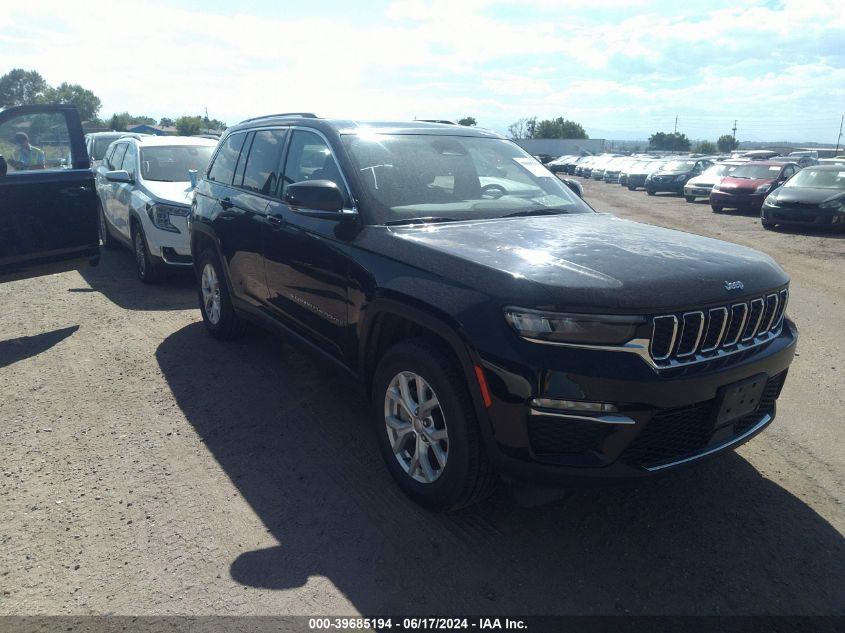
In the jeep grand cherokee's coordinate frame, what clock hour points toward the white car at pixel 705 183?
The white car is roughly at 8 o'clock from the jeep grand cherokee.

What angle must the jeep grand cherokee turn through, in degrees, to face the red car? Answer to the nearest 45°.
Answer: approximately 90° to its left

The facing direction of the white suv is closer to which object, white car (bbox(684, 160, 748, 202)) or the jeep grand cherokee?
the jeep grand cherokee

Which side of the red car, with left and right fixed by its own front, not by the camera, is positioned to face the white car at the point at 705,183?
right

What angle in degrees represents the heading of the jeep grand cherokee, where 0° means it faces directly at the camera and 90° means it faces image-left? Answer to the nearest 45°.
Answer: approximately 315°

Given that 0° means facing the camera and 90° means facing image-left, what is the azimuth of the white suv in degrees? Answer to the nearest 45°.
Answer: approximately 315°

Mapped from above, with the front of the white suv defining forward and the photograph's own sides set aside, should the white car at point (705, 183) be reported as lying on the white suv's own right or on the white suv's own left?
on the white suv's own left

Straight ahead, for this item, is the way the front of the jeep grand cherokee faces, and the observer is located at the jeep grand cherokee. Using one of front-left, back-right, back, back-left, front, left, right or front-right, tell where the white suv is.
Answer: back

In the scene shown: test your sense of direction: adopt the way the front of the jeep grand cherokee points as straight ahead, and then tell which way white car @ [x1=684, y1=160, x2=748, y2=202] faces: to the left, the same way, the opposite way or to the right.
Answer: to the right

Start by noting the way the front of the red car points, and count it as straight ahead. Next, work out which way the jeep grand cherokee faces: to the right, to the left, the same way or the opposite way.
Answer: to the left
